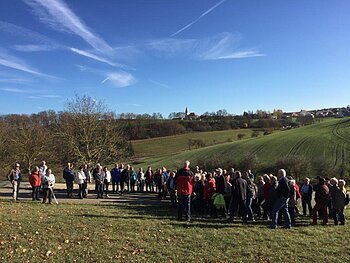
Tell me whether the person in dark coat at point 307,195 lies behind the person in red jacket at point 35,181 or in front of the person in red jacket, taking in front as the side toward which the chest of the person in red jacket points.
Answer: in front

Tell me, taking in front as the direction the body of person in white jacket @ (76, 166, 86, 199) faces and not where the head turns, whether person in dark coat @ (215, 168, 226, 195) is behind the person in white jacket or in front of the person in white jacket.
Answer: in front

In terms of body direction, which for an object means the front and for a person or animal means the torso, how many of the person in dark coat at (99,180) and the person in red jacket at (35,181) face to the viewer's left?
0

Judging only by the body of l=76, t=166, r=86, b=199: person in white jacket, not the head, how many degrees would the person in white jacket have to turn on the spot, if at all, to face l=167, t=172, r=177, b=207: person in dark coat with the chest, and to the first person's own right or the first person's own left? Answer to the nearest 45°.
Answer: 0° — they already face them

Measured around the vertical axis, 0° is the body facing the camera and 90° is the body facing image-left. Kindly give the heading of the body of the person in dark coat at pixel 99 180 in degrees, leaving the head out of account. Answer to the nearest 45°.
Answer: approximately 315°

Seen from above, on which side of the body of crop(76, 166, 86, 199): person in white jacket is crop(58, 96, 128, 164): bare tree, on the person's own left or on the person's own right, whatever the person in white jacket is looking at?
on the person's own left

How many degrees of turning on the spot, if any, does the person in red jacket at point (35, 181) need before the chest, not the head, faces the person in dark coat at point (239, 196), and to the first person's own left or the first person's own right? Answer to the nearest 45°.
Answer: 0° — they already face them

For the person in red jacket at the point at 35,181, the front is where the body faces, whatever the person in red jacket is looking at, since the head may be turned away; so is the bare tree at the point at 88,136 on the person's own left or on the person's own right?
on the person's own left

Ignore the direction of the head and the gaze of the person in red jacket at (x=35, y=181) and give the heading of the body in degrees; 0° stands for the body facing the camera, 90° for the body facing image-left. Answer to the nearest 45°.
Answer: approximately 315°

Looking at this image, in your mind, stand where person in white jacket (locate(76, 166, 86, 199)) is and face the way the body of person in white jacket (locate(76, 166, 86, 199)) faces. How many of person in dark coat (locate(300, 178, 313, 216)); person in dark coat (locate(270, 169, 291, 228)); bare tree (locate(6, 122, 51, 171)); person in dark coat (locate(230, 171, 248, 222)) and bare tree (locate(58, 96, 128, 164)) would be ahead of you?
3

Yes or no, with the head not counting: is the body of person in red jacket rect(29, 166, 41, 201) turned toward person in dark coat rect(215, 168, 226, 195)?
yes

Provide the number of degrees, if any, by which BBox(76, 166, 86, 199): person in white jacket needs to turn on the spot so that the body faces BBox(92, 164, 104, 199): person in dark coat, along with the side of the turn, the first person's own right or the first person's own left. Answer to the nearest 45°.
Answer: approximately 45° to the first person's own left

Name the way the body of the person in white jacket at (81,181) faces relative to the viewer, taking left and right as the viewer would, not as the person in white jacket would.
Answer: facing the viewer and to the right of the viewer
